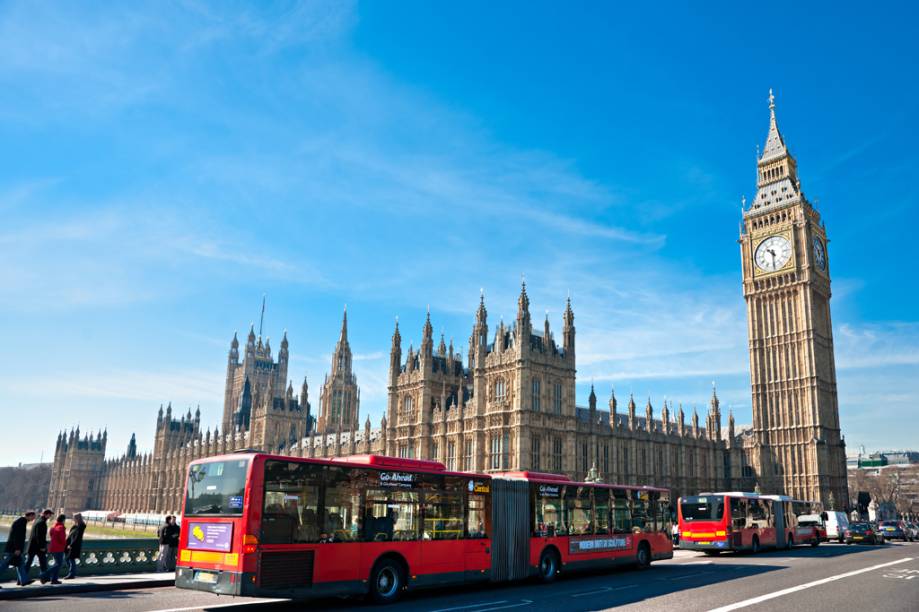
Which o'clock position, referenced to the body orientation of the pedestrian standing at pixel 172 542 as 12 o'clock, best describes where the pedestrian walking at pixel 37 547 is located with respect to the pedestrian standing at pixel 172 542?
the pedestrian walking at pixel 37 547 is roughly at 12 o'clock from the pedestrian standing at pixel 172 542.
